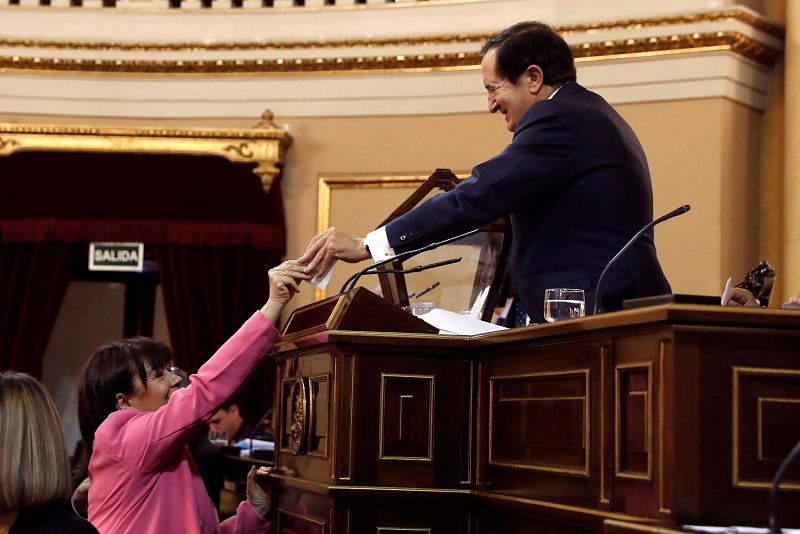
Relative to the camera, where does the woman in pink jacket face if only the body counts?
to the viewer's right

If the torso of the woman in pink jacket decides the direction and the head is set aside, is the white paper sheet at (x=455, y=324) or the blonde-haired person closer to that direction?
the white paper sheet

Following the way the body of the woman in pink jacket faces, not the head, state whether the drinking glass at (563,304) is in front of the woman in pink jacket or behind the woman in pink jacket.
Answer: in front

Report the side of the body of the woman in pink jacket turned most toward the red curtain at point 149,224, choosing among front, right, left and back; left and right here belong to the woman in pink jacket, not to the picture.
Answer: left

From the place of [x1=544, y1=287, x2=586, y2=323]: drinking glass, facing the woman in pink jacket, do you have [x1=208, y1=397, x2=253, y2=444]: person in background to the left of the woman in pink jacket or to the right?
right

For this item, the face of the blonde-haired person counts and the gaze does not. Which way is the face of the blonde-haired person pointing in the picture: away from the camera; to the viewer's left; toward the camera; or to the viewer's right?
away from the camera

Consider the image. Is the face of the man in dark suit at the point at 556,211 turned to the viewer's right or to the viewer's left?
to the viewer's left

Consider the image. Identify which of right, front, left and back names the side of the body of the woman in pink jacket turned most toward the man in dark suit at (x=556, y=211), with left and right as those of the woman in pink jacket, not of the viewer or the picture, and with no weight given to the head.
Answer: front

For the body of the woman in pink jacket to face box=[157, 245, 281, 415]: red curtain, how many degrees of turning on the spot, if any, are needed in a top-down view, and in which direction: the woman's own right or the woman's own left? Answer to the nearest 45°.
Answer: approximately 90° to the woman's own left
